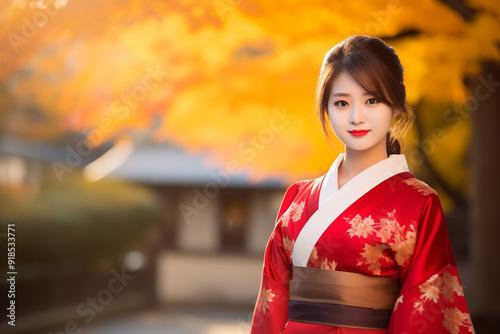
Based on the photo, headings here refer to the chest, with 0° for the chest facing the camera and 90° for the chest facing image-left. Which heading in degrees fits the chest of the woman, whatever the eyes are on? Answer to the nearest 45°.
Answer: approximately 45°
